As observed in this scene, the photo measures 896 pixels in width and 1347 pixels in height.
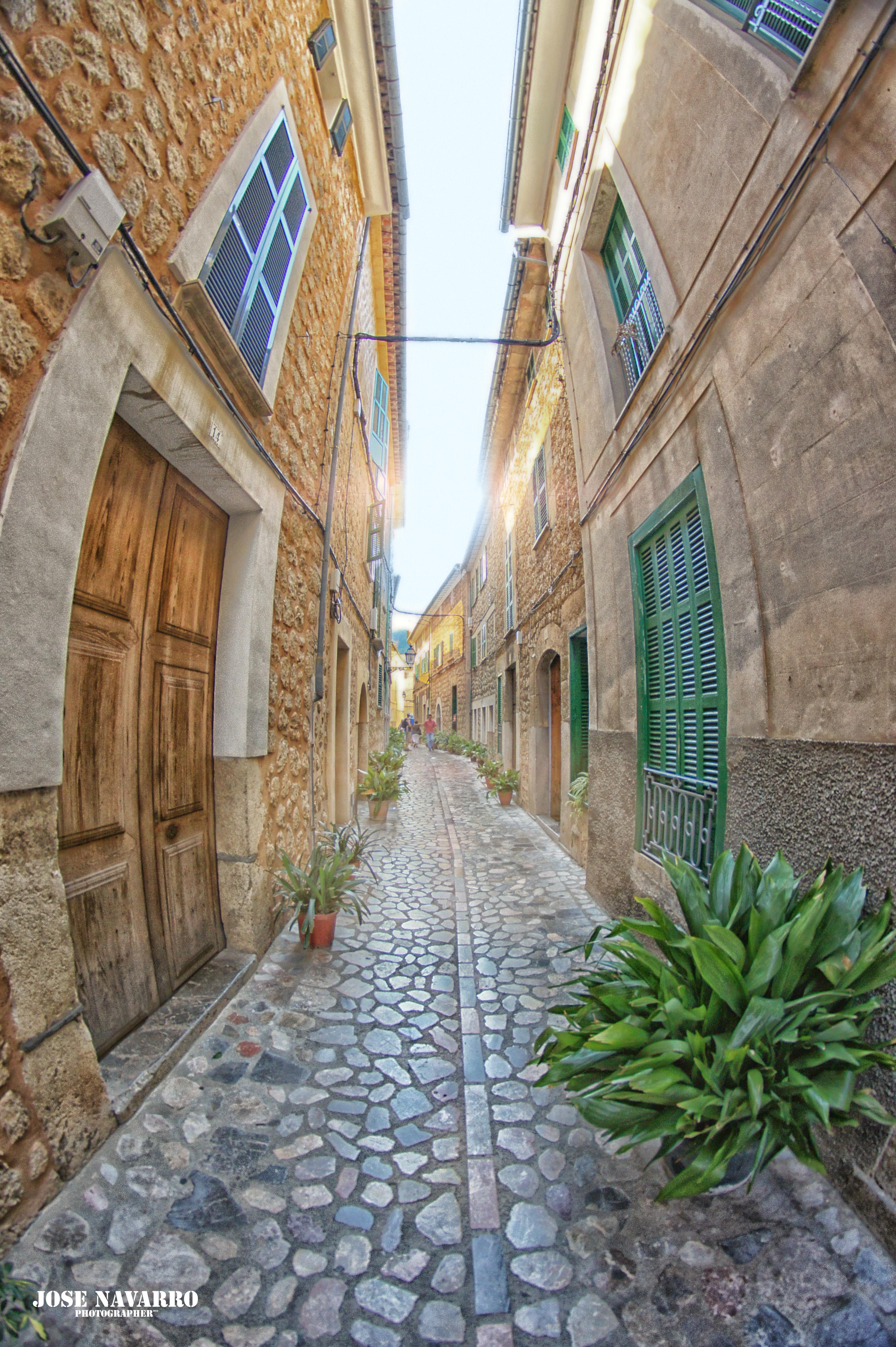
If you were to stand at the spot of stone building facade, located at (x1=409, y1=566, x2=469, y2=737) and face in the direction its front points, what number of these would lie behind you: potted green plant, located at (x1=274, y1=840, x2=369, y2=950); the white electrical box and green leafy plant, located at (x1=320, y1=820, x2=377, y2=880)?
0

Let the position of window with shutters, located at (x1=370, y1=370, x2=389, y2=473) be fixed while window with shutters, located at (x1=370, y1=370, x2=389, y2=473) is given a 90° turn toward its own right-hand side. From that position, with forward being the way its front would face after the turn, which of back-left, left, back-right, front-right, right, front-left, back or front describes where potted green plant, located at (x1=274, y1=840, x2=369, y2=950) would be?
front

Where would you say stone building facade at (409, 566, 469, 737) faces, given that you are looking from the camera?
facing the viewer and to the left of the viewer

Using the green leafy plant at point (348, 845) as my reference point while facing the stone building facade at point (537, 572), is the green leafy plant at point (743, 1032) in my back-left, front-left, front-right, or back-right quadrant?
back-right

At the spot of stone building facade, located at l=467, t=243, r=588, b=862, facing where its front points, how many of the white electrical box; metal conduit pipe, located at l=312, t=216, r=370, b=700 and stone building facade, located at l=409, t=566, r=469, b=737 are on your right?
1

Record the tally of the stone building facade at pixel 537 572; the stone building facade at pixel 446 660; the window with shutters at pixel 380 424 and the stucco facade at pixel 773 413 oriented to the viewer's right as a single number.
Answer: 1

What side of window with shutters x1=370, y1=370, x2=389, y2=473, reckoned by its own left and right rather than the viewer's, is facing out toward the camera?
right

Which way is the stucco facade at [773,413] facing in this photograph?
to the viewer's left

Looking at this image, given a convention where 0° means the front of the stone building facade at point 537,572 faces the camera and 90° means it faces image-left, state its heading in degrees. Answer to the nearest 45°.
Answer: approximately 90°

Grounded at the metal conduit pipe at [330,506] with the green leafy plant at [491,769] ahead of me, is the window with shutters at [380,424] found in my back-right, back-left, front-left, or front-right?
front-left

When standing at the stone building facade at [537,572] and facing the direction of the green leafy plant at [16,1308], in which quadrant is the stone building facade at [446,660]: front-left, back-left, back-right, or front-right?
back-right

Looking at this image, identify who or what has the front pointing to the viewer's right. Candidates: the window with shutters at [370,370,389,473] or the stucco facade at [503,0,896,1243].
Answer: the window with shutters

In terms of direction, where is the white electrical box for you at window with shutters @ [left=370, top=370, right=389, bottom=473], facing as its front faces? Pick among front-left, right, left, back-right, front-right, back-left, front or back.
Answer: right

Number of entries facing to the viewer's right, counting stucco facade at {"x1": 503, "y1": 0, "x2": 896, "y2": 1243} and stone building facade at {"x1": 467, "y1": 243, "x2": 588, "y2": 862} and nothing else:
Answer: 0

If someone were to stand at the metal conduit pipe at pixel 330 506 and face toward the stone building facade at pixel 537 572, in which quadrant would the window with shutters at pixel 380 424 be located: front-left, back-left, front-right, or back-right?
front-left

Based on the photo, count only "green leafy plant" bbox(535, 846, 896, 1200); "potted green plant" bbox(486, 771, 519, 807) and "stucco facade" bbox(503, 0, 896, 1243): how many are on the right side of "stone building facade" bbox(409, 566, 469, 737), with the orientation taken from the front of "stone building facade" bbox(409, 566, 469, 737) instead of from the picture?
0
